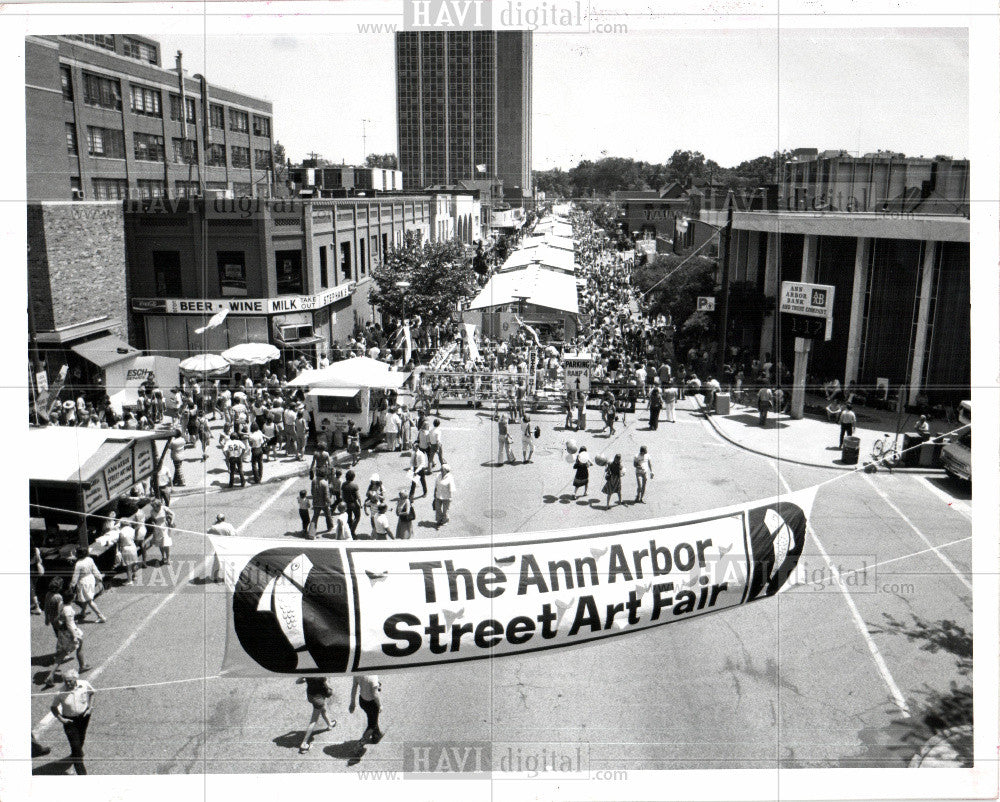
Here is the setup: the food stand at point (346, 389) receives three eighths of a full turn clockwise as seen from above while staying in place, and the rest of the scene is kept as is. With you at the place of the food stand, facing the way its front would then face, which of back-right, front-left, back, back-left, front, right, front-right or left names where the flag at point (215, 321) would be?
front

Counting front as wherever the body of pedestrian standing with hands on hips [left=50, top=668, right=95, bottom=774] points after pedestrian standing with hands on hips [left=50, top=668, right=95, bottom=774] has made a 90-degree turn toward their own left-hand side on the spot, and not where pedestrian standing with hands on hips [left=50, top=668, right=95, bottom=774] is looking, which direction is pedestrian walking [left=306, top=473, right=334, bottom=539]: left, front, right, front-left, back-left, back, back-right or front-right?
front-left

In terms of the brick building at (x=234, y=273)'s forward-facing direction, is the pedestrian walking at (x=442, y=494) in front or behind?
in front

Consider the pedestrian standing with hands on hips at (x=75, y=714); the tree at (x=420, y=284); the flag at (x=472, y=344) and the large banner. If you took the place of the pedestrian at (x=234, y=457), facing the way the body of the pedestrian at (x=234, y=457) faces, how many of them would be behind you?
2

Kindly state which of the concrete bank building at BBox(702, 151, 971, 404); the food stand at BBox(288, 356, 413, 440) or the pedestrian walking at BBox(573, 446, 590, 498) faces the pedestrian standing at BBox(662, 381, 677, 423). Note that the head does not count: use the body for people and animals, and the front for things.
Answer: the concrete bank building

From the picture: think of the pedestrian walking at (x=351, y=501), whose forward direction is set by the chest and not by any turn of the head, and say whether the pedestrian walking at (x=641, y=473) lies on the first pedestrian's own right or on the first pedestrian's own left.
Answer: on the first pedestrian's own right

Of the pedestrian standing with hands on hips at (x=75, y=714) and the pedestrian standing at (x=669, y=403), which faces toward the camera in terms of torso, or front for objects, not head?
the pedestrian standing with hands on hips at (x=75, y=714)

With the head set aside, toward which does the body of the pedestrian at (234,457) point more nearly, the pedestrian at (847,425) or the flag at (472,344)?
the flag

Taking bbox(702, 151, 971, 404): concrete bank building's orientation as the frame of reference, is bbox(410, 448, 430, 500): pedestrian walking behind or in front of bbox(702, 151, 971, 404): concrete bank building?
in front

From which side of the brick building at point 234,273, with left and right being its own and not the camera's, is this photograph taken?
front

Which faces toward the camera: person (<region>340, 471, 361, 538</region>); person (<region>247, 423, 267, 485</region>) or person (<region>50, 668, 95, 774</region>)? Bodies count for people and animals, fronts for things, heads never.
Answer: person (<region>50, 668, 95, 774</region>)

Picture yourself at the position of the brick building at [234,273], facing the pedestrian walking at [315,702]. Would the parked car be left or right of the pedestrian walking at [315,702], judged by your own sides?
left
